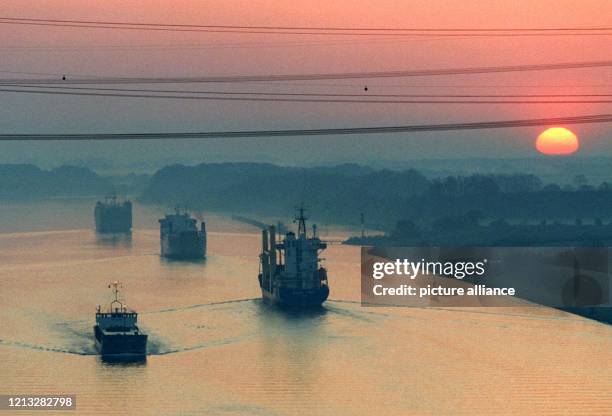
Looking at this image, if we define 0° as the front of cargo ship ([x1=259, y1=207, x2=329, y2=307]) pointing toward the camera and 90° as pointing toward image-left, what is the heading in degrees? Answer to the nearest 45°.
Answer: approximately 180°
